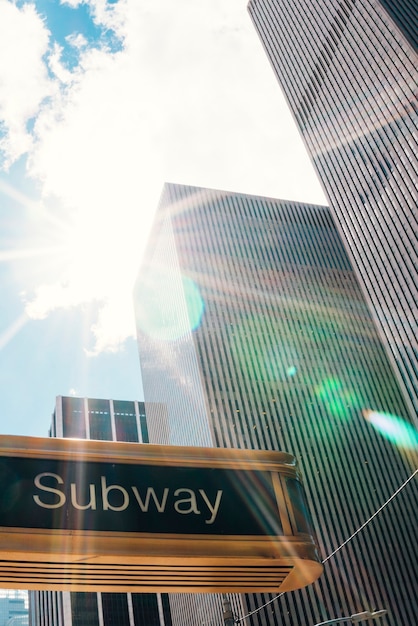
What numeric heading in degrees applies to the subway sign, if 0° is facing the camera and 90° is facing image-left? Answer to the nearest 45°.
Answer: approximately 0°
